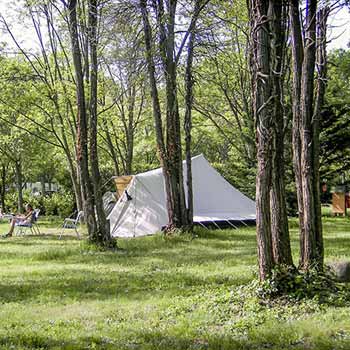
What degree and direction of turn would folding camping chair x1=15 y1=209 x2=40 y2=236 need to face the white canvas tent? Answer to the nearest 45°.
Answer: approximately 135° to its left

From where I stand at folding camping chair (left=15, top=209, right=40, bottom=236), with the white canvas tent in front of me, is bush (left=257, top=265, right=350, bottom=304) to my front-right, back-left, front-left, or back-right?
front-right

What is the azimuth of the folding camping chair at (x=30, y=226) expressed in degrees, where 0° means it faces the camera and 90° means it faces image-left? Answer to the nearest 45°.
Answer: approximately 90°

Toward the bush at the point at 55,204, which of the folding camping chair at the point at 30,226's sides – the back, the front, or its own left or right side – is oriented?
right

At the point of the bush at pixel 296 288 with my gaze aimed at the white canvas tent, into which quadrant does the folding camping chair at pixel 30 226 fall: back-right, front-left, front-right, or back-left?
front-left

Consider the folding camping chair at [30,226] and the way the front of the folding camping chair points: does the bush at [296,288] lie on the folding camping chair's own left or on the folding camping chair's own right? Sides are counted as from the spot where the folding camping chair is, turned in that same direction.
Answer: on the folding camping chair's own left
